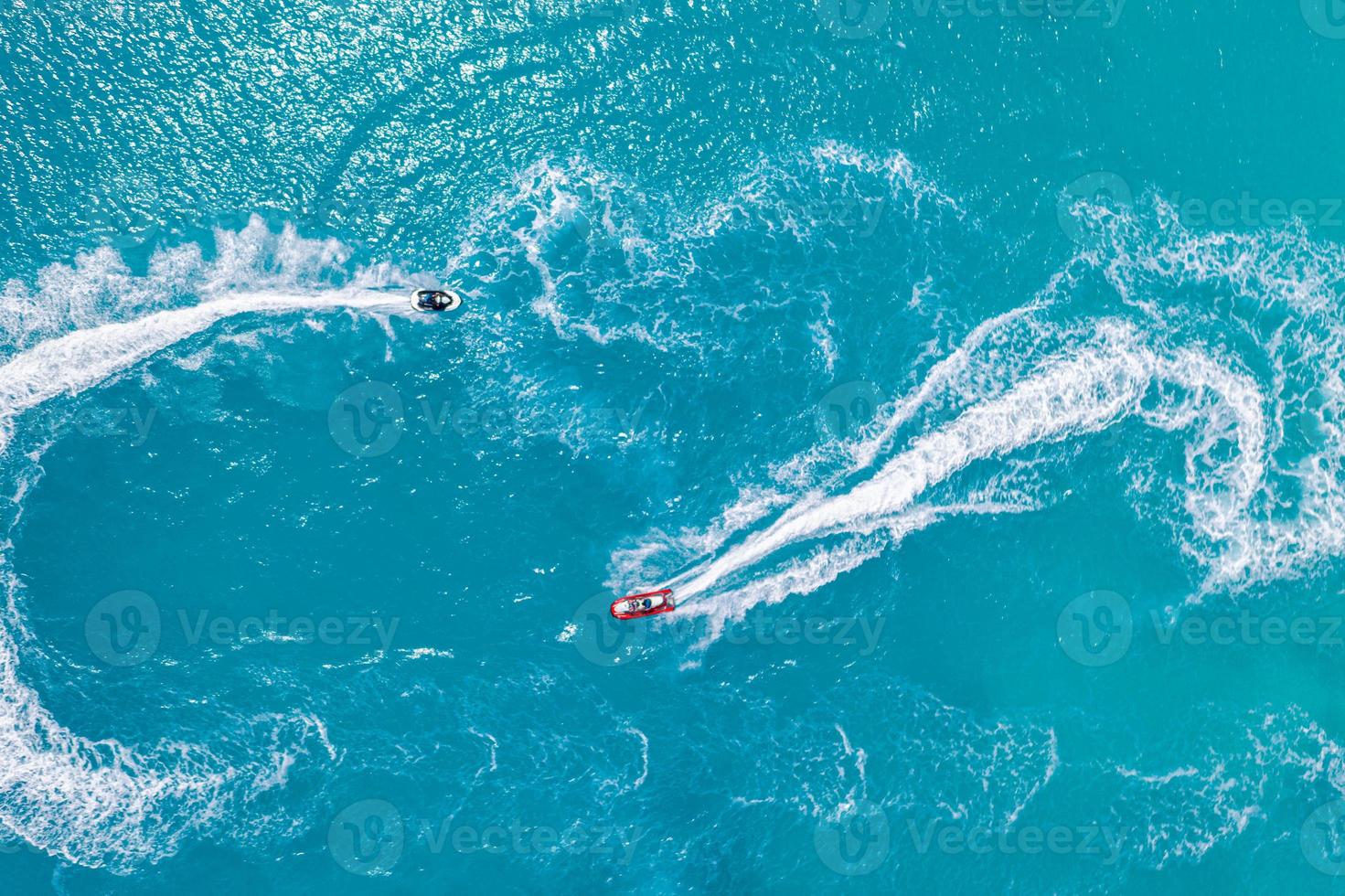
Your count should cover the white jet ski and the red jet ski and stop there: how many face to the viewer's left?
1

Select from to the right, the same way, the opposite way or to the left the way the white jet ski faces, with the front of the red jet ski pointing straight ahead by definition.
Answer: the opposite way

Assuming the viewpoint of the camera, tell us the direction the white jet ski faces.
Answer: facing to the right of the viewer

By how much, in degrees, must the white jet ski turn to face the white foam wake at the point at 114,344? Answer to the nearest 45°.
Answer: approximately 180°

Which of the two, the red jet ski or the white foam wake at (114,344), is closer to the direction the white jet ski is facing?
the red jet ski

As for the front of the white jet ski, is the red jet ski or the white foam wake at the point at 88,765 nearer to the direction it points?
the red jet ski

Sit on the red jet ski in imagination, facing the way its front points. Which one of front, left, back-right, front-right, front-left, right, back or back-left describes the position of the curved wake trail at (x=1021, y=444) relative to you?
back

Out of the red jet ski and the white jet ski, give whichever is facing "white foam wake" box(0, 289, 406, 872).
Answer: the red jet ski

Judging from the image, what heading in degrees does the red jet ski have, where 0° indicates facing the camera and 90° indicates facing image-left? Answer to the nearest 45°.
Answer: approximately 90°
